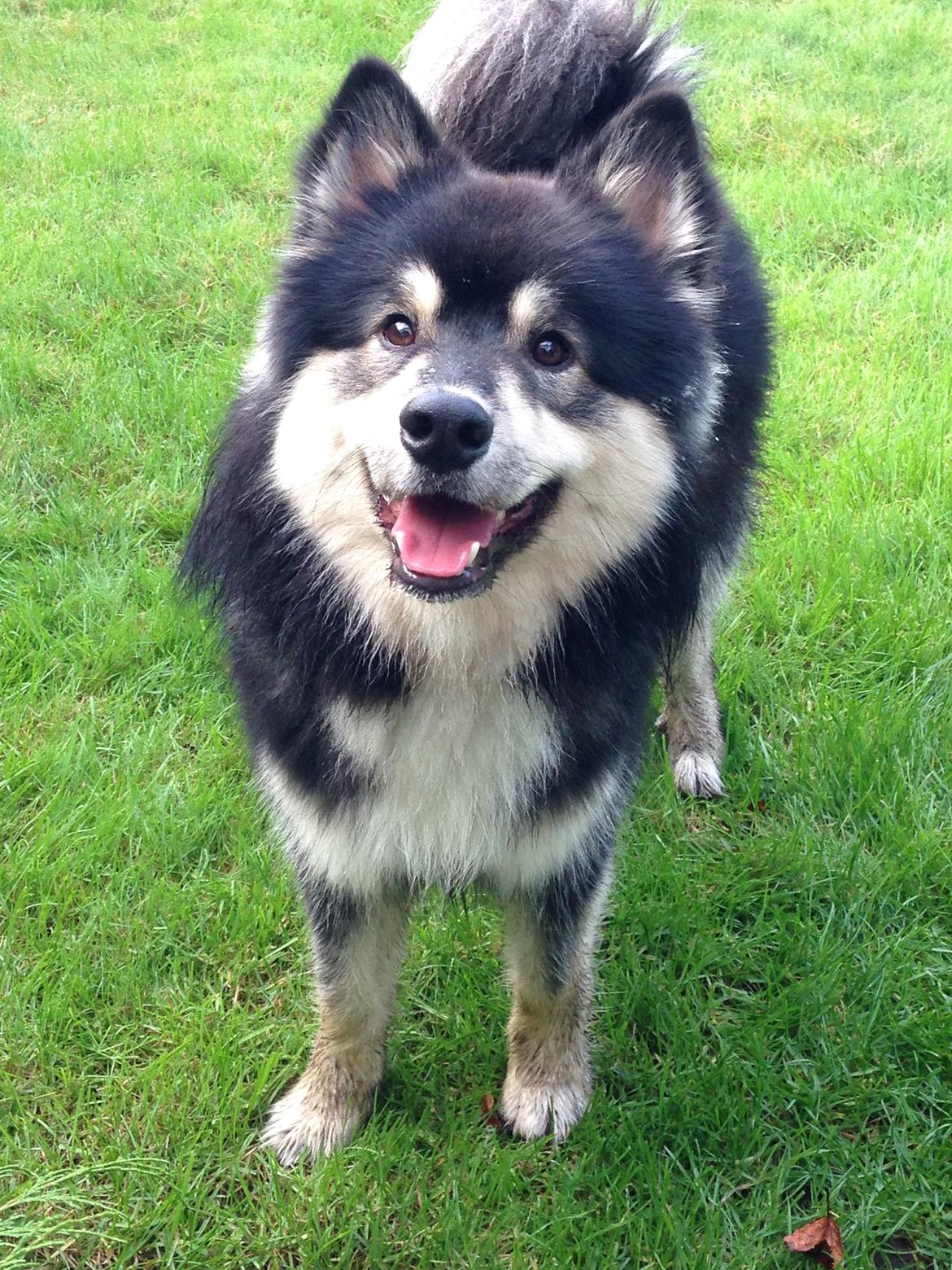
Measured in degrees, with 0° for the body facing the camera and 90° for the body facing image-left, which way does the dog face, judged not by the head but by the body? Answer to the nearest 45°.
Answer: approximately 0°
